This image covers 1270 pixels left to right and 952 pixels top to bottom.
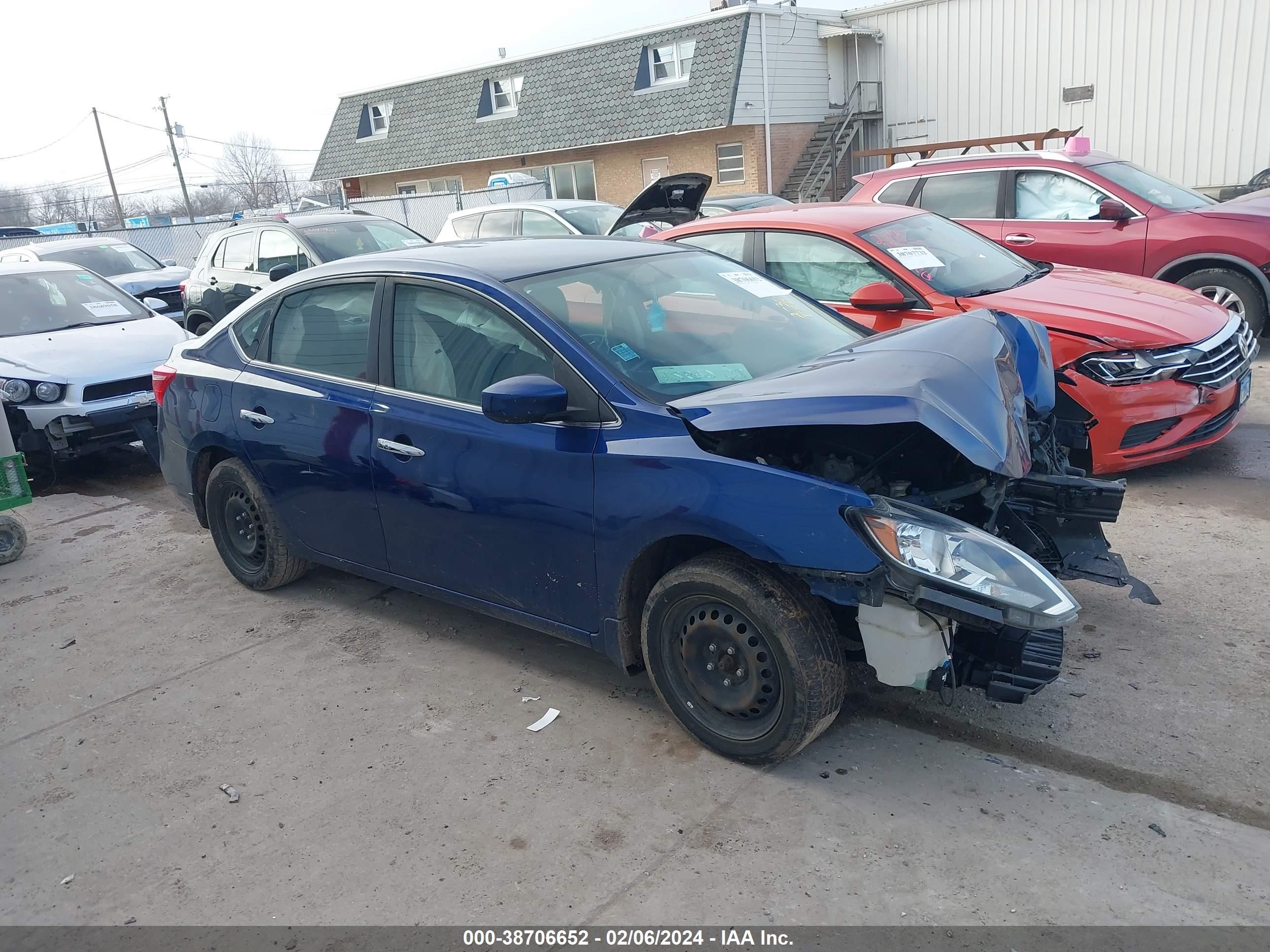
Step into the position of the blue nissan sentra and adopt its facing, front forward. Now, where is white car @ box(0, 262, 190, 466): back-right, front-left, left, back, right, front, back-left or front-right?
back

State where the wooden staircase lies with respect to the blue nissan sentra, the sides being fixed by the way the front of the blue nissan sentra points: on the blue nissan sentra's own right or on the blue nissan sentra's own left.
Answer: on the blue nissan sentra's own left

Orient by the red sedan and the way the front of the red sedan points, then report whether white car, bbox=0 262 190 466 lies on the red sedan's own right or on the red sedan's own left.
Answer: on the red sedan's own right

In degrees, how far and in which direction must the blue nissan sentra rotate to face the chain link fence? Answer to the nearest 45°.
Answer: approximately 135° to its left

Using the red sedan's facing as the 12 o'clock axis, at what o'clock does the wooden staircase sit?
The wooden staircase is roughly at 7 o'clock from the red sedan.

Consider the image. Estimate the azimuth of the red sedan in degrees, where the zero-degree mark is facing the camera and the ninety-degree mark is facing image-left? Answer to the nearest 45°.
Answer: approximately 315°

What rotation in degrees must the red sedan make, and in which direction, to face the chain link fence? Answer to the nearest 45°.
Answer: approximately 180°

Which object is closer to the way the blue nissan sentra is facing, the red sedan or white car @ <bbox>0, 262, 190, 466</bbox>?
the red sedan

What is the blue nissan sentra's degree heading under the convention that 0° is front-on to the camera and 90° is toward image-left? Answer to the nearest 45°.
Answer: approximately 315°

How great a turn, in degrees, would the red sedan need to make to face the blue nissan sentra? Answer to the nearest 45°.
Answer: approximately 90° to its right

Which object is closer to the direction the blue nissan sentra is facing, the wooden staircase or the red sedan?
the red sedan
